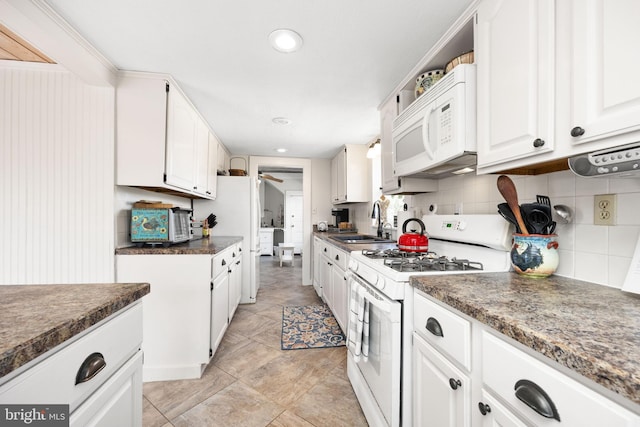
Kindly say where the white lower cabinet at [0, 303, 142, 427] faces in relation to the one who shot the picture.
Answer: facing the viewer and to the right of the viewer

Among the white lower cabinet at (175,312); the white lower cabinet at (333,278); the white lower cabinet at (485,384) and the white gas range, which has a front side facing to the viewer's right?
the white lower cabinet at (175,312)

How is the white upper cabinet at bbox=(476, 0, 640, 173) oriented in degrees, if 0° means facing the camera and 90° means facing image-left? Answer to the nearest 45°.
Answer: approximately 45°

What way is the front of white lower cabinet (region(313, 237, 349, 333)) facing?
to the viewer's left

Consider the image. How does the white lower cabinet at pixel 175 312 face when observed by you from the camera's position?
facing to the right of the viewer

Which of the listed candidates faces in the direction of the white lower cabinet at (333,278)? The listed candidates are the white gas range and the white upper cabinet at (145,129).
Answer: the white upper cabinet

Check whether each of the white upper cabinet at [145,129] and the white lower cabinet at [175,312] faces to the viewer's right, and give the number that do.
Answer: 2

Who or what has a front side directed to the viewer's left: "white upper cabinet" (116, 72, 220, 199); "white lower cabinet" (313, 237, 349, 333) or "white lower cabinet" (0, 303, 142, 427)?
"white lower cabinet" (313, 237, 349, 333)

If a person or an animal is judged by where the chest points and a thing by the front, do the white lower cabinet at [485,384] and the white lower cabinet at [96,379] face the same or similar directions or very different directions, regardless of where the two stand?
very different directions

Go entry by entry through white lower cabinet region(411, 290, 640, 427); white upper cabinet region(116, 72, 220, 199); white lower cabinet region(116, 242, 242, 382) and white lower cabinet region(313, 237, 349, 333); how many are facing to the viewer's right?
2

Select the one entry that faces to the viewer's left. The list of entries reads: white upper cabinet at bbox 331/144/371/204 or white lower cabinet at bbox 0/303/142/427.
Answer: the white upper cabinet

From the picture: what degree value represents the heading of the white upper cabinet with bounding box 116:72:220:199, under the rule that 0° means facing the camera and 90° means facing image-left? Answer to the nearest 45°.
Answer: approximately 270°

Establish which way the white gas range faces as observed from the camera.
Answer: facing the viewer and to the left of the viewer

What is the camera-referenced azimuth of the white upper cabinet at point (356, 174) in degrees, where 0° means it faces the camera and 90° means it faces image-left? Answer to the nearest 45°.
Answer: approximately 90°
